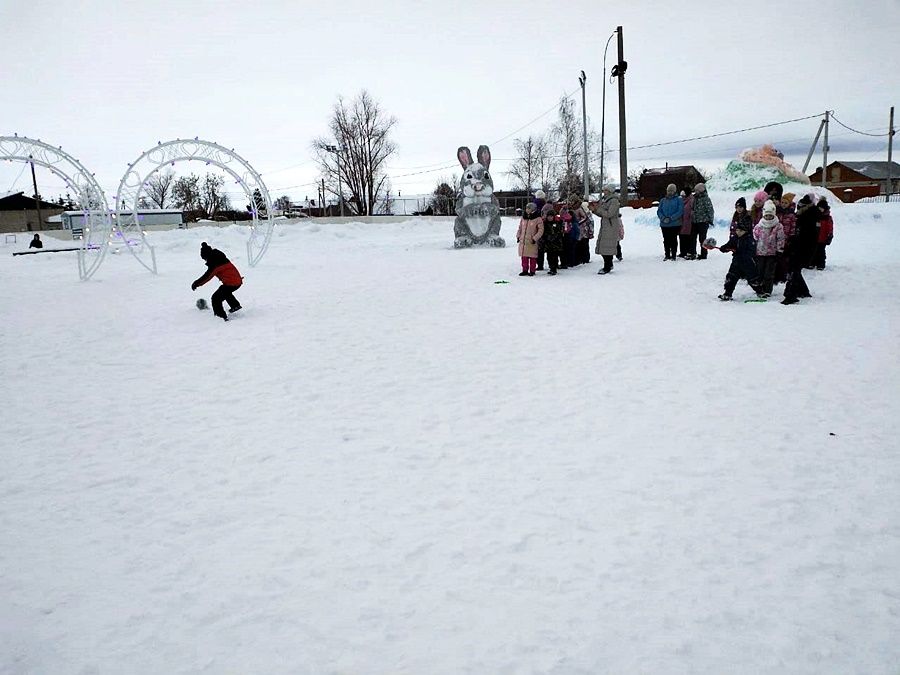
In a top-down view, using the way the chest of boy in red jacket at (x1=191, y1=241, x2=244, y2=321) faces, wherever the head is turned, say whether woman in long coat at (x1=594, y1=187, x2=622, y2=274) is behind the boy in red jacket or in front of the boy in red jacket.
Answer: behind

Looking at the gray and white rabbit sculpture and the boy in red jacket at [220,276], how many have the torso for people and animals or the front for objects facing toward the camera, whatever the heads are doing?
1

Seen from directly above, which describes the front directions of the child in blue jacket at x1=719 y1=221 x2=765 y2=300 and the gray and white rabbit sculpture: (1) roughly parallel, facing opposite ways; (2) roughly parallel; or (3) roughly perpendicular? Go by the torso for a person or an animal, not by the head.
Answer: roughly perpendicular

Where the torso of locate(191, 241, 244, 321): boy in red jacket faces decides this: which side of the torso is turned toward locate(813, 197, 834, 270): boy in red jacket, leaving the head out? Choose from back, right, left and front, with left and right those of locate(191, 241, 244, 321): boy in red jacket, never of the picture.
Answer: back

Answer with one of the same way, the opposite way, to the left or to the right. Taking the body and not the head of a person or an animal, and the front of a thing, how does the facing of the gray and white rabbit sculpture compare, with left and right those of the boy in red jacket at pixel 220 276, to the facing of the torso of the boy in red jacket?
to the left

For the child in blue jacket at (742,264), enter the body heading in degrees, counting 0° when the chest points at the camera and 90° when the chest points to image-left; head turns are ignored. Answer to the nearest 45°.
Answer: approximately 45°

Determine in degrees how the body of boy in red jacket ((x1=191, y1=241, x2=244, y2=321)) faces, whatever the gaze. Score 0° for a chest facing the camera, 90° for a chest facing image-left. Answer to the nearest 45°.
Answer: approximately 90°

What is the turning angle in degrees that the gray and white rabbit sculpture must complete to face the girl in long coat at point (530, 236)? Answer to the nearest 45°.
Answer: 0° — it already faces them

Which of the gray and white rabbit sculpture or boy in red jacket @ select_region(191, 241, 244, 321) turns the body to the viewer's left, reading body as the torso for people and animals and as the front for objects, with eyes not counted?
the boy in red jacket

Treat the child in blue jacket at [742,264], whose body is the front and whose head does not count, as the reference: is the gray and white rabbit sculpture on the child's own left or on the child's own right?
on the child's own right
